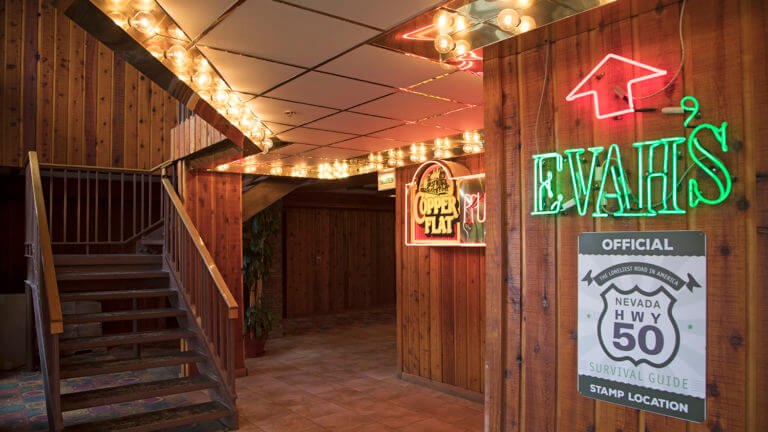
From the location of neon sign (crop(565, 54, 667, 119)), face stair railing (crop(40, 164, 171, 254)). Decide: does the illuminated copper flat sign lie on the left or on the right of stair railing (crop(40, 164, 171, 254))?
right

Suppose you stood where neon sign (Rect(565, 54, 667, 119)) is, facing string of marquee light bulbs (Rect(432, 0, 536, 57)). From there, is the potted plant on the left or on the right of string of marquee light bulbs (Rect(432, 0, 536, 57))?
right

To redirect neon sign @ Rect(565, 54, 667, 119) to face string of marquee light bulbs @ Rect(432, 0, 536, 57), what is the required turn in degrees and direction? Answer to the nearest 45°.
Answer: approximately 45° to its right

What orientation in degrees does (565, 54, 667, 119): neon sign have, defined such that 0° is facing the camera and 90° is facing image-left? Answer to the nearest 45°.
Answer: approximately 45°

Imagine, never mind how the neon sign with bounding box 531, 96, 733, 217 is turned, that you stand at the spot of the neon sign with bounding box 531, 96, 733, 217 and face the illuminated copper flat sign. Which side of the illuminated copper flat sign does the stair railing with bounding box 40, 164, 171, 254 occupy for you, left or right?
left
